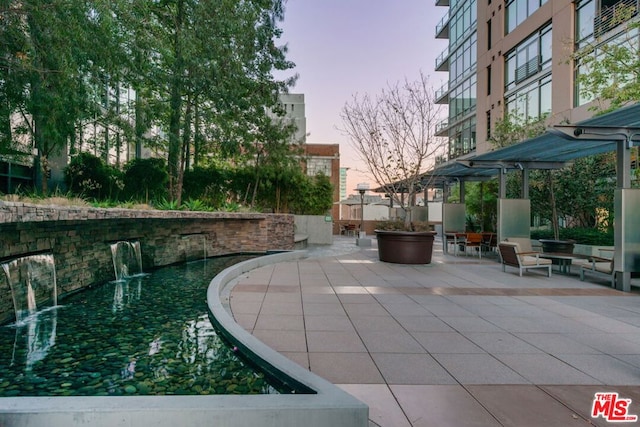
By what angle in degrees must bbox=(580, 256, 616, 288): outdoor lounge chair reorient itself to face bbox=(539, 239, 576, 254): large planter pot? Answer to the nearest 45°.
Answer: approximately 45° to its right

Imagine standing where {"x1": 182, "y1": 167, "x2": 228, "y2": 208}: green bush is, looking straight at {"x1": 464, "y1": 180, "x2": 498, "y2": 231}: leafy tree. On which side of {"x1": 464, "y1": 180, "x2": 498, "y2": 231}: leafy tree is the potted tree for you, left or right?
right

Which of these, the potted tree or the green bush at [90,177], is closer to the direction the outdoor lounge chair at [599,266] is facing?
the potted tree

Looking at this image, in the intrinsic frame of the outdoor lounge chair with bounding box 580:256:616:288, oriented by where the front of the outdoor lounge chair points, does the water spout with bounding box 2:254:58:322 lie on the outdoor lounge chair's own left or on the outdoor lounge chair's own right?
on the outdoor lounge chair's own left
